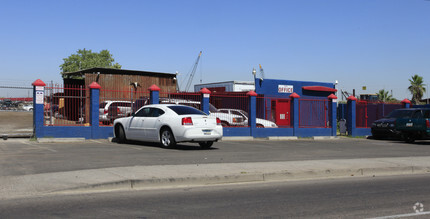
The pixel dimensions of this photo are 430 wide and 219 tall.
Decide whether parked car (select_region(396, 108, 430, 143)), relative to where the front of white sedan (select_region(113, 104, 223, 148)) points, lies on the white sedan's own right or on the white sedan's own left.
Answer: on the white sedan's own right

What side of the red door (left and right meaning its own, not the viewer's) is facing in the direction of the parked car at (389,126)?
left

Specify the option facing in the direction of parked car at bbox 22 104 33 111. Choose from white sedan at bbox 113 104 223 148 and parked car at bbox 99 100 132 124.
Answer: the white sedan

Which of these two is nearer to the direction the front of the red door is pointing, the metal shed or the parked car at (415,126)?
the parked car

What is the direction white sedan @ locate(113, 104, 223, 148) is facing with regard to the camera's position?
facing away from the viewer and to the left of the viewer

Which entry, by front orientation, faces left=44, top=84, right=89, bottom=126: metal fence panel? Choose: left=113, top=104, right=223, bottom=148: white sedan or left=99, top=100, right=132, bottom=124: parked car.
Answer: the white sedan

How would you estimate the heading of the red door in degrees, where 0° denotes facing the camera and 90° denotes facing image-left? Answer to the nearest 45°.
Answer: approximately 0°

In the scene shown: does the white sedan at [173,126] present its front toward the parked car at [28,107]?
yes

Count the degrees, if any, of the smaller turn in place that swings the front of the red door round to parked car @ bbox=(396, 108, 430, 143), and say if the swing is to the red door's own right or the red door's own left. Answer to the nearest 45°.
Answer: approximately 45° to the red door's own left

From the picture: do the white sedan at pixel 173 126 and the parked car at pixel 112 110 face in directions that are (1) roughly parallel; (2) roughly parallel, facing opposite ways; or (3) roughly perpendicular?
roughly perpendicular
